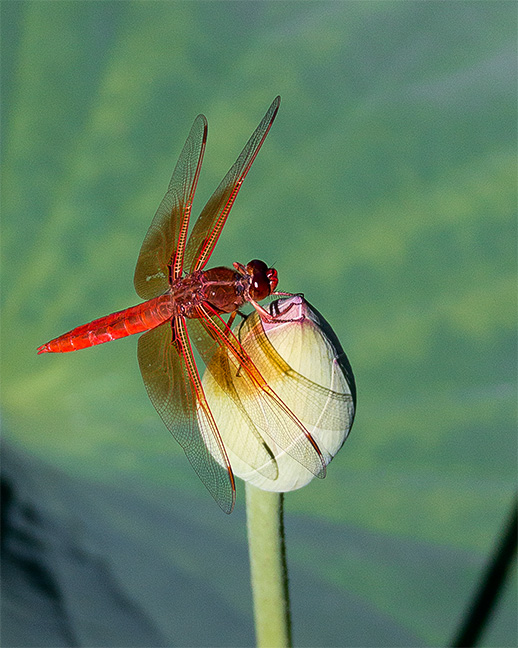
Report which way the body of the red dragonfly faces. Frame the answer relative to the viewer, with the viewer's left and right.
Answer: facing to the right of the viewer
